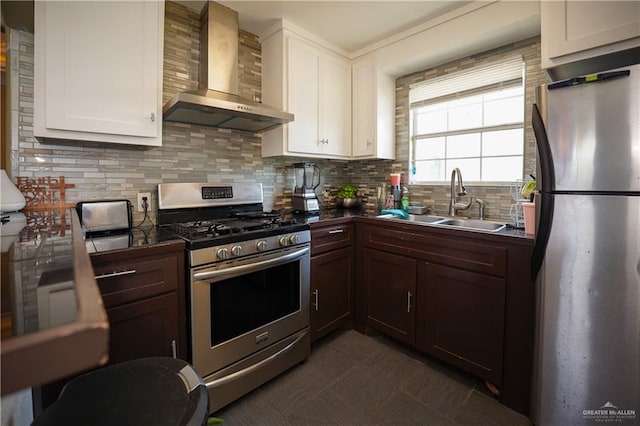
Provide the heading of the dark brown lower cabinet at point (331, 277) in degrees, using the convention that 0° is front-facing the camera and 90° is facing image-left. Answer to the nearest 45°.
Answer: approximately 315°

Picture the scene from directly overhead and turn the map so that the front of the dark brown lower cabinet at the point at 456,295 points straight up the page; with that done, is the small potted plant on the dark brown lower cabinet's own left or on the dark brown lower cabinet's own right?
on the dark brown lower cabinet's own right

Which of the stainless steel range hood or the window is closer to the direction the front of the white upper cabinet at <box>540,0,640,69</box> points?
the stainless steel range hood

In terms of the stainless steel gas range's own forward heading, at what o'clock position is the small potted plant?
The small potted plant is roughly at 9 o'clock from the stainless steel gas range.

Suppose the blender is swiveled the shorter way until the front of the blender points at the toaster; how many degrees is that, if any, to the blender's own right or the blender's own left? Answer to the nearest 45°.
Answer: approximately 90° to the blender's own right

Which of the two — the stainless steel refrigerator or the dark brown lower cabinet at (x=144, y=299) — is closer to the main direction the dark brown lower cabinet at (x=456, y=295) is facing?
the dark brown lower cabinet

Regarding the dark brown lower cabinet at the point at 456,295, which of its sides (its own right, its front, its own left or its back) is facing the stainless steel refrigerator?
left

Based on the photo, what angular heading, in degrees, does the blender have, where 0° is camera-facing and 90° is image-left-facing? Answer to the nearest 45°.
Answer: approximately 315°
